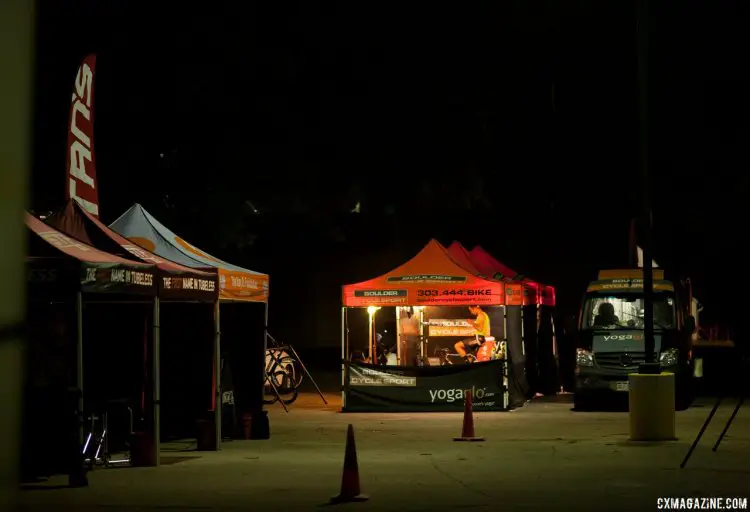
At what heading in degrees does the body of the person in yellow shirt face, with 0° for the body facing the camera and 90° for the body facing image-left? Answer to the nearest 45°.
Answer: approximately 90°

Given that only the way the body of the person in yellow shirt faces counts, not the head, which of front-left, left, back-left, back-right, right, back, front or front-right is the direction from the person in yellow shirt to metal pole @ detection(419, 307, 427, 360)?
front-right

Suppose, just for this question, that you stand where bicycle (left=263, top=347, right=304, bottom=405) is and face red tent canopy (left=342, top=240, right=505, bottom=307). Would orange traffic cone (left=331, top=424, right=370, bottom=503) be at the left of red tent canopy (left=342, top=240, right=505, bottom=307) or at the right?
right

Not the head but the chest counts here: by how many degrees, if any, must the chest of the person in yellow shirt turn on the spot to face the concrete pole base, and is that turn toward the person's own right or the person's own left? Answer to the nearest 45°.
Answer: approximately 90° to the person's own left

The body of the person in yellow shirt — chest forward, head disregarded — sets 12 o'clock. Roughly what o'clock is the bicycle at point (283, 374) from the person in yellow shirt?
The bicycle is roughly at 12 o'clock from the person in yellow shirt.

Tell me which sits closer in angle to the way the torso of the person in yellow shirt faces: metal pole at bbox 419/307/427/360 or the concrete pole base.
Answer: the metal pole

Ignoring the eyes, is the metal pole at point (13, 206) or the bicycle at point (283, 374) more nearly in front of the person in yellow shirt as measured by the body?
the bicycle

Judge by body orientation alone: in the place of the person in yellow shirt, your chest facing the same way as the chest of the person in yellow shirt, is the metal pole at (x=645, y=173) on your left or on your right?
on your left

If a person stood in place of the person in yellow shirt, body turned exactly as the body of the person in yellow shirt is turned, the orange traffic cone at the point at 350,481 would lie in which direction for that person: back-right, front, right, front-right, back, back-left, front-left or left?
left
